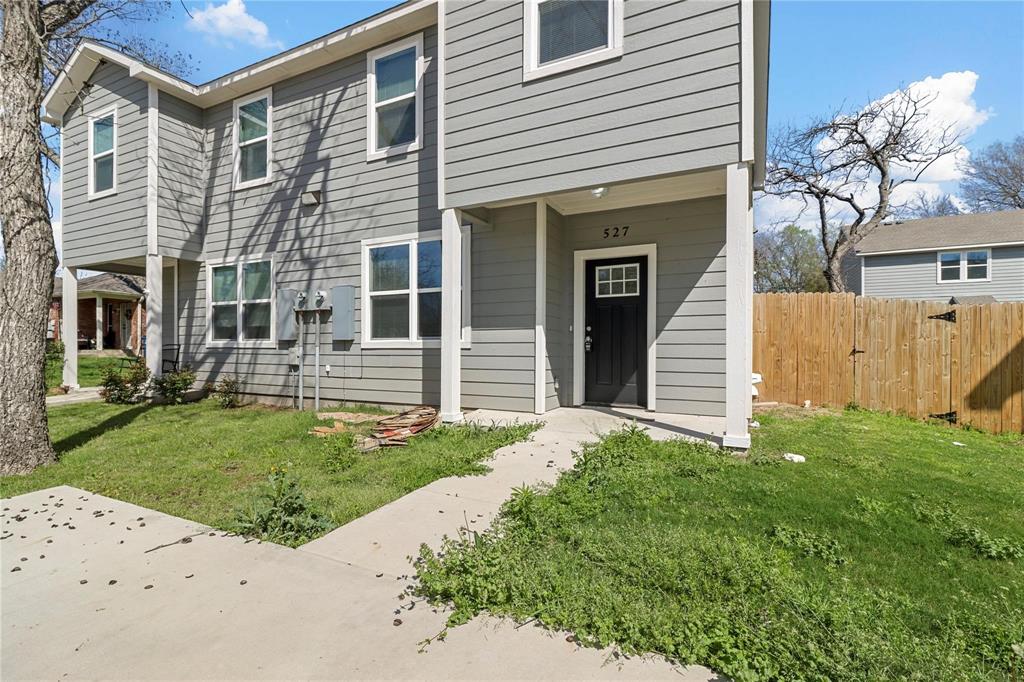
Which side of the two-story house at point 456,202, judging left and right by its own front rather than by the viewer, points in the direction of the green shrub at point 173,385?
right

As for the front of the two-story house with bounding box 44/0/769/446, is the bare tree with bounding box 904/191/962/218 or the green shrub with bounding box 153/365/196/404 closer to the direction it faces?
the green shrub

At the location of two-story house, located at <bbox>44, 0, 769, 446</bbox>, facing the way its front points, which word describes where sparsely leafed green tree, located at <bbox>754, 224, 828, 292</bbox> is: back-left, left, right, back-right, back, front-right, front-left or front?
back

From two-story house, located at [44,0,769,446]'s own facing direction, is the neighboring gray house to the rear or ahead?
to the rear

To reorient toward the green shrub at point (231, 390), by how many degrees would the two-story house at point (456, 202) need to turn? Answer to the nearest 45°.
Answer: approximately 90° to its right

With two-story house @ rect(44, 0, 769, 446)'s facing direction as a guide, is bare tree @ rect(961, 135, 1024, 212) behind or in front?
behind

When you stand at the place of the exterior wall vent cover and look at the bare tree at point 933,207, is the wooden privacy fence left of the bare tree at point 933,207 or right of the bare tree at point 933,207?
right

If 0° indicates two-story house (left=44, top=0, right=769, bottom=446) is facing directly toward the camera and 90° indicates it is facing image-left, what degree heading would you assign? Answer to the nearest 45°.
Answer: approximately 45°
